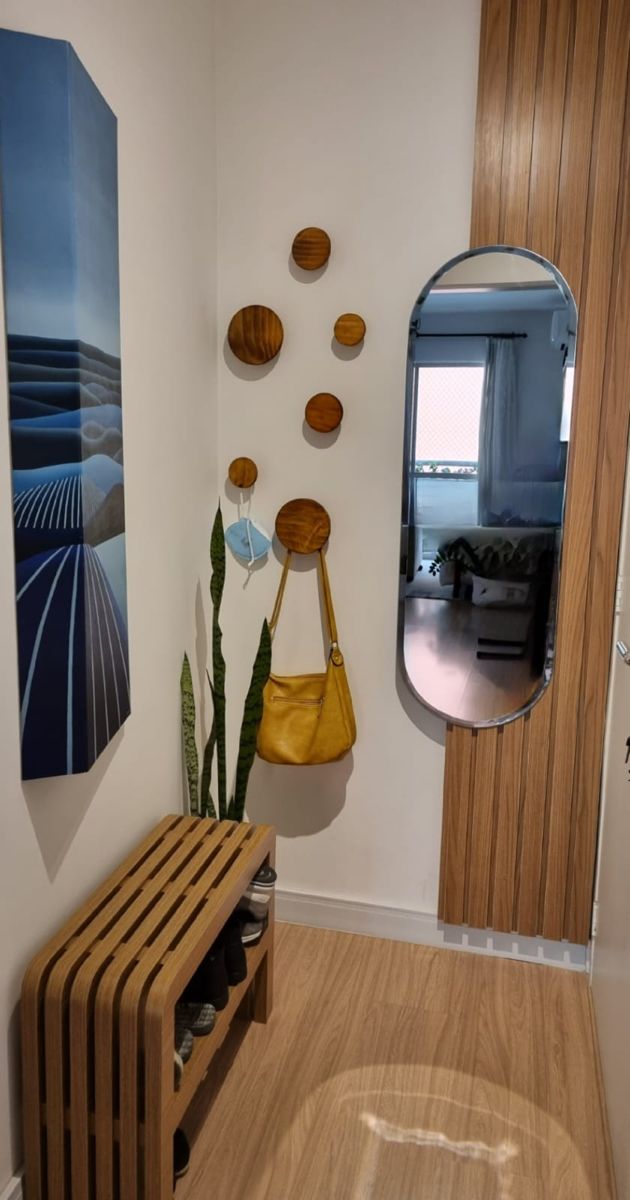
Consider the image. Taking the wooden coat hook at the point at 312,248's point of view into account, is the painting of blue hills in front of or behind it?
in front

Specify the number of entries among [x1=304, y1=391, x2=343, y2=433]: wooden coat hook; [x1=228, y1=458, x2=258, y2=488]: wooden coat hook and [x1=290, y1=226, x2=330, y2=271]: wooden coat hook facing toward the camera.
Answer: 3

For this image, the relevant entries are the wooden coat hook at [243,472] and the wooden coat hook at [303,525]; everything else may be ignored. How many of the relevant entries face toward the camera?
2

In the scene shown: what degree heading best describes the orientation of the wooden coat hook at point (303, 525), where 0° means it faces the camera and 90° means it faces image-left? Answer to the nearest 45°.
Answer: approximately 0°
